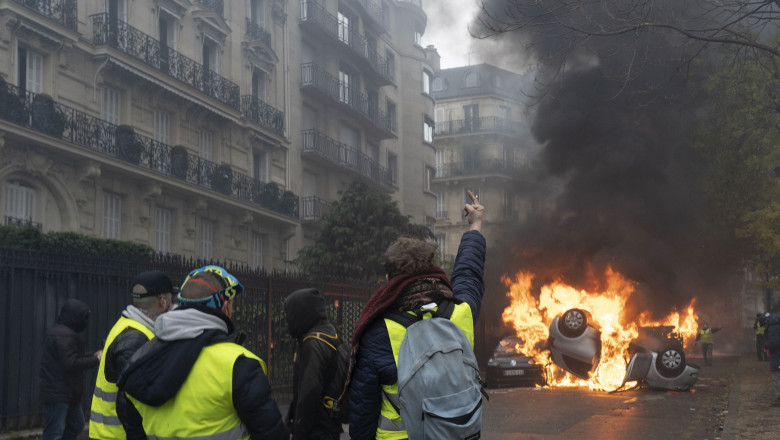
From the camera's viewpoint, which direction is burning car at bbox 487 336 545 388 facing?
toward the camera

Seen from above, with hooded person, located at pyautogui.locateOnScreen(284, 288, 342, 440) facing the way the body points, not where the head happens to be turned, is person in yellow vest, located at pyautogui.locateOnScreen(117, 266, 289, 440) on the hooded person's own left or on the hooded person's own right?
on the hooded person's own left

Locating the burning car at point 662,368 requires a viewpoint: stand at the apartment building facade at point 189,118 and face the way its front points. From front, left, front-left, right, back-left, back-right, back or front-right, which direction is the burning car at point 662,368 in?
front

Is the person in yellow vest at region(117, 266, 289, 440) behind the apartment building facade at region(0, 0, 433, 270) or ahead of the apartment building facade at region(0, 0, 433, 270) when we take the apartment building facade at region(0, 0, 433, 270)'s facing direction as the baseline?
ahead

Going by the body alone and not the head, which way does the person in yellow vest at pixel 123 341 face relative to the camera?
to the viewer's right

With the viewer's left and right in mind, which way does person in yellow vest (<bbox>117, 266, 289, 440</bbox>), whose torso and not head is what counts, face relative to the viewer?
facing away from the viewer and to the right of the viewer

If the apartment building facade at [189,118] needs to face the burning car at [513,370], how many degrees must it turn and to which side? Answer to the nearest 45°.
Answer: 0° — it already faces it

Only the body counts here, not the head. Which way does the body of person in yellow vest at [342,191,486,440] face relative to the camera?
away from the camera

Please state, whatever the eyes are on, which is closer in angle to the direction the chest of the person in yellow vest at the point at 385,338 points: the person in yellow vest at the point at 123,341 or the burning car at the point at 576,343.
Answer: the burning car
